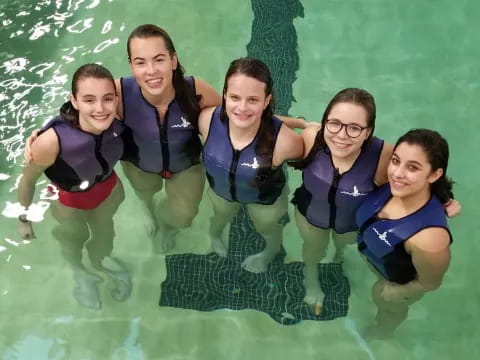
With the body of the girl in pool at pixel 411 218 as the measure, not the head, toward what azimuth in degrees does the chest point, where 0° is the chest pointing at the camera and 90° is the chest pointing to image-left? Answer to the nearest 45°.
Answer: approximately 45°

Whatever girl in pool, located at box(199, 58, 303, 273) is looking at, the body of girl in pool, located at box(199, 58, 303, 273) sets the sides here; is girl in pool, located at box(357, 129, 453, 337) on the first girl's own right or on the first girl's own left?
on the first girl's own left

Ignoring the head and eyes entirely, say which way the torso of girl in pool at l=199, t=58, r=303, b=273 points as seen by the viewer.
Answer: toward the camera

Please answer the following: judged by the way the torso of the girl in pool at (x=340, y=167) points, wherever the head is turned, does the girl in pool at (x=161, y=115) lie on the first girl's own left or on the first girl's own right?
on the first girl's own right

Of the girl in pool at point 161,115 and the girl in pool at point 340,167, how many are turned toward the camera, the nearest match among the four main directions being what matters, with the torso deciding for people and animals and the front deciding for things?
2

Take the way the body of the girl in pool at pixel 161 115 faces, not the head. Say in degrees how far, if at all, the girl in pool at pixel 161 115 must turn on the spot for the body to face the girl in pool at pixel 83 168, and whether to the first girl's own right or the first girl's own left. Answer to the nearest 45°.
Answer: approximately 90° to the first girl's own right

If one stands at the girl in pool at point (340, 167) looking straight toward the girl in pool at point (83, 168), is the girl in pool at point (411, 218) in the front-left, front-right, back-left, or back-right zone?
back-left

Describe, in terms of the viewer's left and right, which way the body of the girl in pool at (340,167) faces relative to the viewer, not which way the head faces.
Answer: facing the viewer

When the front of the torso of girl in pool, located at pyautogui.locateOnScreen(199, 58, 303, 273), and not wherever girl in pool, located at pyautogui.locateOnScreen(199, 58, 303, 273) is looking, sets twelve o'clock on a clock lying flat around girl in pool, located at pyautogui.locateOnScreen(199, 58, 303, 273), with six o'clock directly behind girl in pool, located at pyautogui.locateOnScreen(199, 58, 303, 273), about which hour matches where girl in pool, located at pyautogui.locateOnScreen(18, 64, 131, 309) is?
girl in pool, located at pyautogui.locateOnScreen(18, 64, 131, 309) is roughly at 3 o'clock from girl in pool, located at pyautogui.locateOnScreen(199, 58, 303, 273).

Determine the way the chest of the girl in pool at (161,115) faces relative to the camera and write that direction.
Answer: toward the camera
